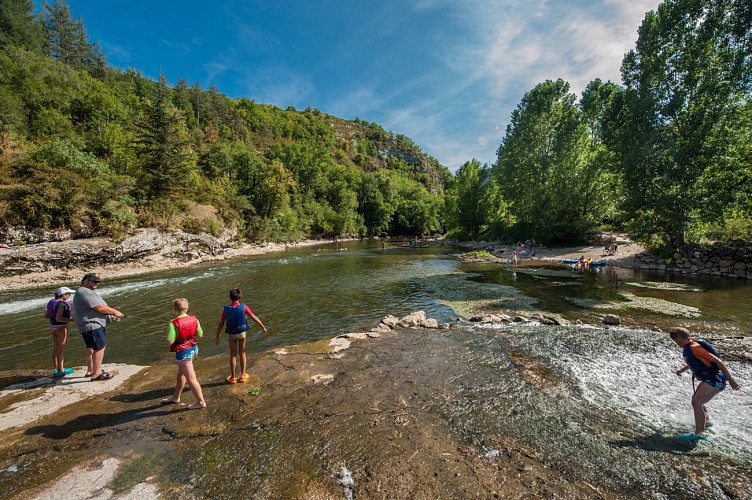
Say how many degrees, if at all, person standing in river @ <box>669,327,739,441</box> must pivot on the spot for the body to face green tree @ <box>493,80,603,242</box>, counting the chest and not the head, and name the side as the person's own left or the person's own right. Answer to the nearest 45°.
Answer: approximately 90° to the person's own right

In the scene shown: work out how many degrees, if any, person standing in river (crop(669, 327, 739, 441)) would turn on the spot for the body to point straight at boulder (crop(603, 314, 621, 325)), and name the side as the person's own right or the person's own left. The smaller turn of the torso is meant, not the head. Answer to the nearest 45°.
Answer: approximately 90° to the person's own right

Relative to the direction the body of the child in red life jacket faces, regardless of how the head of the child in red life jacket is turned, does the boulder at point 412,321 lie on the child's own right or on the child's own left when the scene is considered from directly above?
on the child's own right

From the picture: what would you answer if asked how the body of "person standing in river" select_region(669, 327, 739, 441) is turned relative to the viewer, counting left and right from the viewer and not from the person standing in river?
facing to the left of the viewer

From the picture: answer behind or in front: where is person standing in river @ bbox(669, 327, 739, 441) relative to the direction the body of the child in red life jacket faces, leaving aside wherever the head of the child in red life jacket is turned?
behind

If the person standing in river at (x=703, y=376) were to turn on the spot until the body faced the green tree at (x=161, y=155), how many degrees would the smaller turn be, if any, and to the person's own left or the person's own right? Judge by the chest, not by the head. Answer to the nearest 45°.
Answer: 0° — they already face it

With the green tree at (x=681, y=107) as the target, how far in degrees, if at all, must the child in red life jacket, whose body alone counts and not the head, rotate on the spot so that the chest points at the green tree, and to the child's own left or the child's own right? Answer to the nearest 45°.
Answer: approximately 135° to the child's own right

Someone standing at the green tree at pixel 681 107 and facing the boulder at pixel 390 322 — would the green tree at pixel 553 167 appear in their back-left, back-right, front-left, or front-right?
back-right

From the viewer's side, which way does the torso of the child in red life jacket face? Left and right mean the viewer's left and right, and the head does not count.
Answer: facing away from the viewer and to the left of the viewer
